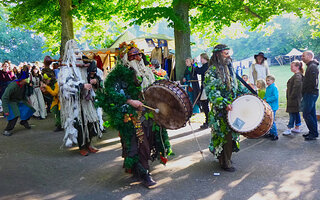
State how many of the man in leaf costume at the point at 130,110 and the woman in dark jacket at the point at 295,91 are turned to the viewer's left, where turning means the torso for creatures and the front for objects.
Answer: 1

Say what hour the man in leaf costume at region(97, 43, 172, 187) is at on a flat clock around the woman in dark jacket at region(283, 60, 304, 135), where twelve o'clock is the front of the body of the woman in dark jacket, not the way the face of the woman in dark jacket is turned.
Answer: The man in leaf costume is roughly at 10 o'clock from the woman in dark jacket.

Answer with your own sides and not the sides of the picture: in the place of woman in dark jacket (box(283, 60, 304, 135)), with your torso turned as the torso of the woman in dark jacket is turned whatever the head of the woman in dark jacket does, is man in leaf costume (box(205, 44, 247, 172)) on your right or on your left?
on your left

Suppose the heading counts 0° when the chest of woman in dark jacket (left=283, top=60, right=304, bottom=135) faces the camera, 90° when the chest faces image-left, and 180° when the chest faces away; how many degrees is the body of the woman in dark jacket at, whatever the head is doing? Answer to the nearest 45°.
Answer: approximately 90°

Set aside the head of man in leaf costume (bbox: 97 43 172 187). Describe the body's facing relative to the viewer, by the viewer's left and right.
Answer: facing to the right of the viewer

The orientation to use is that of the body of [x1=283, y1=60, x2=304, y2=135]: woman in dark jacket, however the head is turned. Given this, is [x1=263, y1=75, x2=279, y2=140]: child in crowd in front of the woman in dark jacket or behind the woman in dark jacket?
in front
